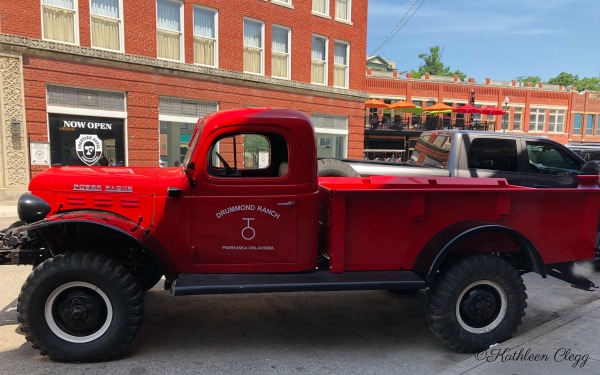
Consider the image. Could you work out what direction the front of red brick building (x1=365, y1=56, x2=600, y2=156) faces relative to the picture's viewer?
facing the viewer

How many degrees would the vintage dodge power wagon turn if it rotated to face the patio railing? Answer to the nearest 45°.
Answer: approximately 90° to its right

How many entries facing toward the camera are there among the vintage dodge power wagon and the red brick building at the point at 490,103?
1

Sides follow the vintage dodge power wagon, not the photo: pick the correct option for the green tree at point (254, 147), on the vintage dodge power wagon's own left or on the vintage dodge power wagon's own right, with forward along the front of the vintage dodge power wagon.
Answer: on the vintage dodge power wagon's own right

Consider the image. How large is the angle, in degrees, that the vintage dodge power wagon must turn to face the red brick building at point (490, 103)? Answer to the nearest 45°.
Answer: approximately 135° to its right

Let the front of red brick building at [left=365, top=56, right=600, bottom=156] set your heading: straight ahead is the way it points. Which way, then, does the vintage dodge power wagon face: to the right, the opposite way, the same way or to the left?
to the right

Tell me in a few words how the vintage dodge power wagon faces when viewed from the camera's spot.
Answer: facing to the left of the viewer

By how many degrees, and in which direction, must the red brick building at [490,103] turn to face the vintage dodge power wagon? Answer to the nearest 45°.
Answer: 0° — it already faces it
